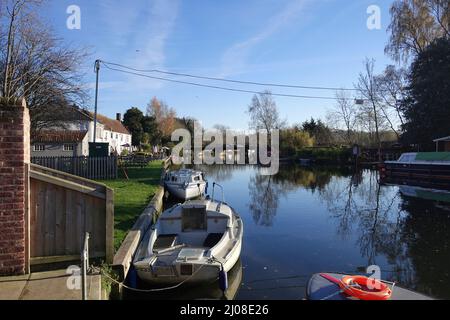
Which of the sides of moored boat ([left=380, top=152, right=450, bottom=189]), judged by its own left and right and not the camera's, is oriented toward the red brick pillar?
left

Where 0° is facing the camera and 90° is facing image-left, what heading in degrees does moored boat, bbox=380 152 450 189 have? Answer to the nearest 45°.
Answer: approximately 90°

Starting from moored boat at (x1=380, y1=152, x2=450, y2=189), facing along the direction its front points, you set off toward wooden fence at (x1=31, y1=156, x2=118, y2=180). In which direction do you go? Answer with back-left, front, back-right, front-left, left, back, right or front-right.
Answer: front-left

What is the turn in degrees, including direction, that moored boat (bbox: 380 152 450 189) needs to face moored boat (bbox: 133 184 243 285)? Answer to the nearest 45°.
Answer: approximately 90° to its left

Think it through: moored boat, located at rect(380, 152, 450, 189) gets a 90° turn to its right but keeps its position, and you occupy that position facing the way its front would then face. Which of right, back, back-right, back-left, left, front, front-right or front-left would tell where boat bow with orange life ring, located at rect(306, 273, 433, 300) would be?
back

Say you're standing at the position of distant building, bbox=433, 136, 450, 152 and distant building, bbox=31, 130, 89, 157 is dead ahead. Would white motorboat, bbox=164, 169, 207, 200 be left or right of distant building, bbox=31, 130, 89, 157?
left

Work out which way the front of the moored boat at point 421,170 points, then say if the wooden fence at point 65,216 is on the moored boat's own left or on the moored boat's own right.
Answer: on the moored boat's own left

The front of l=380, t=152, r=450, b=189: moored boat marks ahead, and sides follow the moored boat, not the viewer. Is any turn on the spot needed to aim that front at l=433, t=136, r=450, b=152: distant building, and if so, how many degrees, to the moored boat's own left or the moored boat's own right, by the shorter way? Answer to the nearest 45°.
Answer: approximately 90° to the moored boat's own right

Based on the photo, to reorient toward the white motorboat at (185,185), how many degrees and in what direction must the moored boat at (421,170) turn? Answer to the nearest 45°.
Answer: approximately 45° to its left
